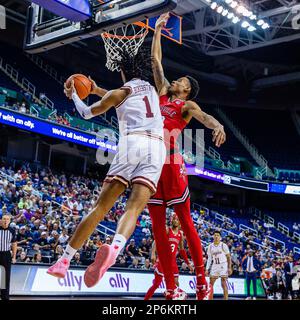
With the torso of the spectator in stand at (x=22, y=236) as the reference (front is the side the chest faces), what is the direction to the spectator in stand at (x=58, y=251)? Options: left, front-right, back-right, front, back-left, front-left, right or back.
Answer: front

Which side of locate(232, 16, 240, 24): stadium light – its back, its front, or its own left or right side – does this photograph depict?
front

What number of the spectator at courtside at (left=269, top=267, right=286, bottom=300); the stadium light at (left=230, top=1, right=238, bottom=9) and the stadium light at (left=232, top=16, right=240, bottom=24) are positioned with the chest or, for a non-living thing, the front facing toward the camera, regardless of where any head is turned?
3

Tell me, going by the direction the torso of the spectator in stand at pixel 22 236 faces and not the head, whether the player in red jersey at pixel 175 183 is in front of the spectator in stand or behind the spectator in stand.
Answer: in front

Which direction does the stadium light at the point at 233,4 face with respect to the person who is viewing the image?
facing the viewer

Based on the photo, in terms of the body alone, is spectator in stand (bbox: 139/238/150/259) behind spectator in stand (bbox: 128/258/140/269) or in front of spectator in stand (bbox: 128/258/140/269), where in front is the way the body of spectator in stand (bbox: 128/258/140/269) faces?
behind

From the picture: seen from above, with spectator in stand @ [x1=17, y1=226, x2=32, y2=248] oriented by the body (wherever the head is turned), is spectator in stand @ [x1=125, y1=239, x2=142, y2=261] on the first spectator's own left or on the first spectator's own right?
on the first spectator's own left

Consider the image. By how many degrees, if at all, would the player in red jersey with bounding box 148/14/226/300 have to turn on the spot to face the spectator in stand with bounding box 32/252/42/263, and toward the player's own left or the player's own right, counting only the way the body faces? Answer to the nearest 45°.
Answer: approximately 90° to the player's own right

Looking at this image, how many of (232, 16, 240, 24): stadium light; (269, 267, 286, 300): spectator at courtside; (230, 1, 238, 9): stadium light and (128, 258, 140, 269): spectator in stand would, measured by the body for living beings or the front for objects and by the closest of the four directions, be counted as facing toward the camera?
4

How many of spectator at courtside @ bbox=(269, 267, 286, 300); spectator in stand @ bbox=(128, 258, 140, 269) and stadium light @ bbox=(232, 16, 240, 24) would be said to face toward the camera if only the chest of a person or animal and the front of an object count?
3

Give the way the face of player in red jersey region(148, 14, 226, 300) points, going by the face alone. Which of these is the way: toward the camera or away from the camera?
toward the camera

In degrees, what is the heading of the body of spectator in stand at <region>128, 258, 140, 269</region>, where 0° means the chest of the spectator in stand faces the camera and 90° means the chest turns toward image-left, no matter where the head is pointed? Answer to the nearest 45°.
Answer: approximately 0°
